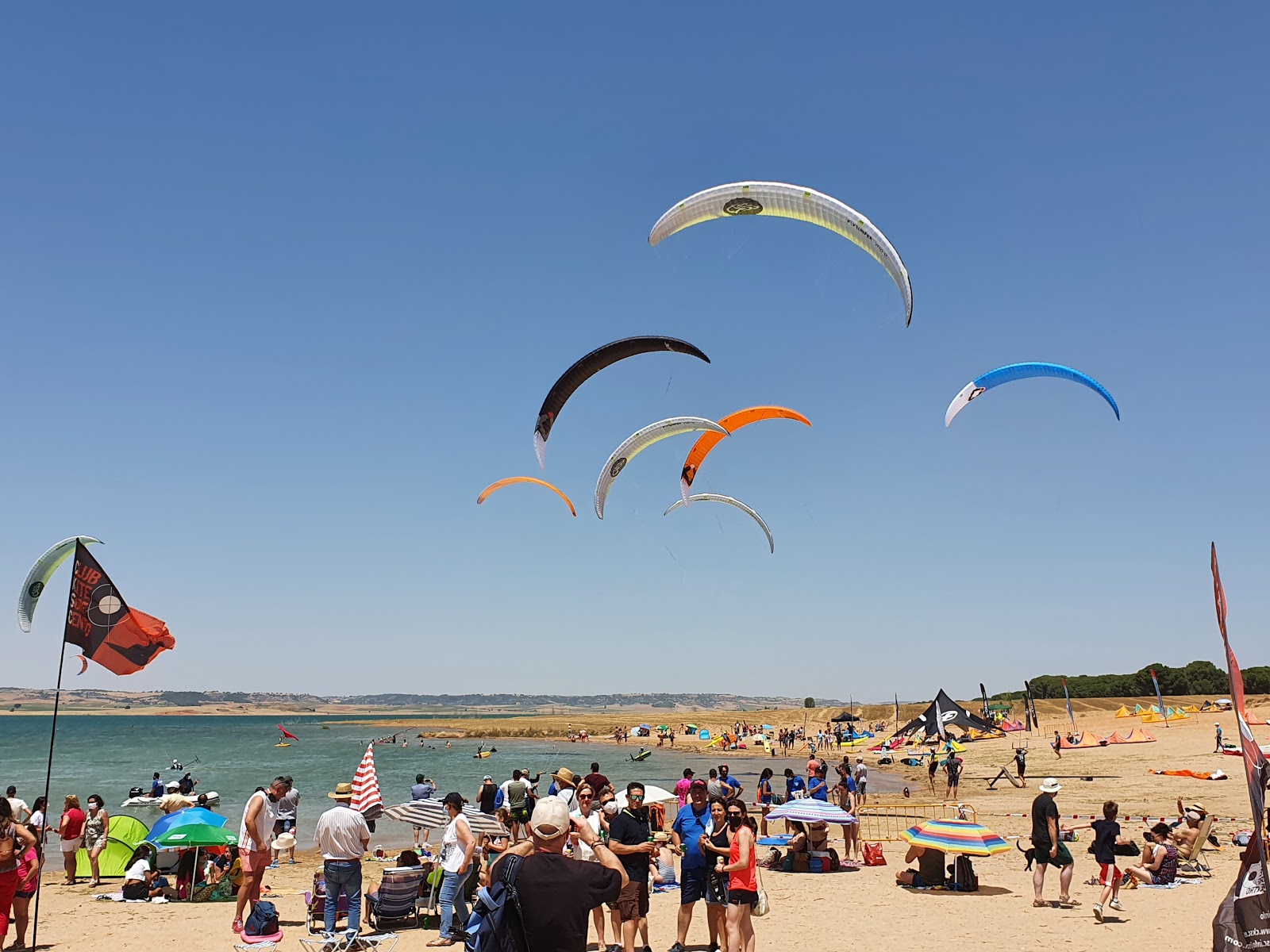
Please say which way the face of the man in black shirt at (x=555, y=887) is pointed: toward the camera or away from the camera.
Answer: away from the camera

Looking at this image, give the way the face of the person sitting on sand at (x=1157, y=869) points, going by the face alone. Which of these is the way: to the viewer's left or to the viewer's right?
to the viewer's left

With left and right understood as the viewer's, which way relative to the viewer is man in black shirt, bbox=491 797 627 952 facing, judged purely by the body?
facing away from the viewer

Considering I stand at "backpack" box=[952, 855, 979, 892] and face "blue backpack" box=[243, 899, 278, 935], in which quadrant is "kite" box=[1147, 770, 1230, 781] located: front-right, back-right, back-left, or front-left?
back-right

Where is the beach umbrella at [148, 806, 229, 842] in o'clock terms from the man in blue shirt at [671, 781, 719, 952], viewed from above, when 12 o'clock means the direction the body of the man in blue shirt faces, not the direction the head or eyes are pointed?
The beach umbrella is roughly at 4 o'clock from the man in blue shirt.

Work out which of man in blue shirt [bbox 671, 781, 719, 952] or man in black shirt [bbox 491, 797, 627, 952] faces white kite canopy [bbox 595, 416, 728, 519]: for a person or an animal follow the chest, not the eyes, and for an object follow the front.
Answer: the man in black shirt

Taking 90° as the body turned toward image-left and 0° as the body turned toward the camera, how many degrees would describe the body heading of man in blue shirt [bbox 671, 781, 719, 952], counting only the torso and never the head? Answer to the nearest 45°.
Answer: approximately 0°

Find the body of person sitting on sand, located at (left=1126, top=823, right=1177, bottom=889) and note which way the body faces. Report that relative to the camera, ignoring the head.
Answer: to the viewer's left
